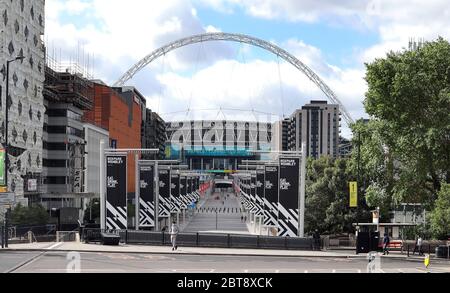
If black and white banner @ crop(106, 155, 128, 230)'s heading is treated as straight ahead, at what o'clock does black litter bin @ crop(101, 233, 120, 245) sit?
The black litter bin is roughly at 12 o'clock from the black and white banner.

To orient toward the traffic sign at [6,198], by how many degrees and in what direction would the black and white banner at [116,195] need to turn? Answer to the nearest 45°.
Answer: approximately 45° to its right

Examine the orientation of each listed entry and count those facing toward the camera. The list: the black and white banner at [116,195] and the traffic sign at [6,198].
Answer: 2

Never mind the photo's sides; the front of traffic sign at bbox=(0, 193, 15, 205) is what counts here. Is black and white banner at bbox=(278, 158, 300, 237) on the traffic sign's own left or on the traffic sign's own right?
on the traffic sign's own left

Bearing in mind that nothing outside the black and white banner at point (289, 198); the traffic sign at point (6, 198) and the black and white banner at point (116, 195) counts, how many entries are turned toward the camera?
3

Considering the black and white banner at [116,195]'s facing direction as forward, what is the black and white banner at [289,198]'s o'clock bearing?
the black and white banner at [289,198] is roughly at 9 o'clock from the black and white banner at [116,195].

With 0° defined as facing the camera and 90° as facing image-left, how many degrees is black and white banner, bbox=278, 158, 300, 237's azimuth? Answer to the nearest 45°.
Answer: approximately 0°

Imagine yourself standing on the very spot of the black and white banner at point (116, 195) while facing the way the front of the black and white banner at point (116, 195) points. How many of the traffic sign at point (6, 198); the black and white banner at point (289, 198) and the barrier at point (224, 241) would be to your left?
2

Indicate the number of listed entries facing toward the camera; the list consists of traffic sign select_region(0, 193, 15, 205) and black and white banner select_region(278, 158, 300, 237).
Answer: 2
